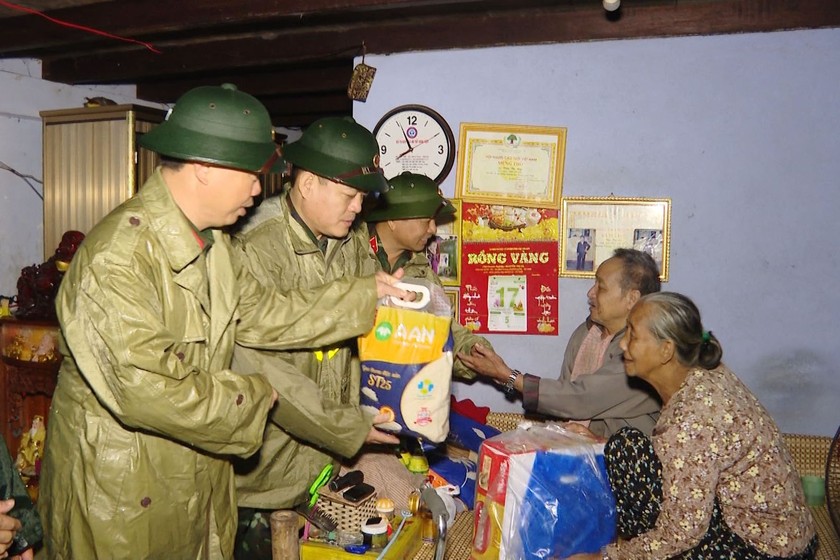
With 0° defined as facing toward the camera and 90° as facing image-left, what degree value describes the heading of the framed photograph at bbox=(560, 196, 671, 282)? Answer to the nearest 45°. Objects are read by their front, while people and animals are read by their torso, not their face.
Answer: approximately 0°

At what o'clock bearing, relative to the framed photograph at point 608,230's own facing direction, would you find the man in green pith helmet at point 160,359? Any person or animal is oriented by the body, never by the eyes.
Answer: The man in green pith helmet is roughly at 1 o'clock from the framed photograph.

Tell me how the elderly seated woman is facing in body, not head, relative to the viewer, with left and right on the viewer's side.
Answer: facing to the left of the viewer

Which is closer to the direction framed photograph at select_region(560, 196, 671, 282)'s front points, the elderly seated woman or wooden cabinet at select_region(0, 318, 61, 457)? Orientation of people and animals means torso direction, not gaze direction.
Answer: the elderly seated woman

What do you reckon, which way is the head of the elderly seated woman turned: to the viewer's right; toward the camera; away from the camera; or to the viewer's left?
to the viewer's left

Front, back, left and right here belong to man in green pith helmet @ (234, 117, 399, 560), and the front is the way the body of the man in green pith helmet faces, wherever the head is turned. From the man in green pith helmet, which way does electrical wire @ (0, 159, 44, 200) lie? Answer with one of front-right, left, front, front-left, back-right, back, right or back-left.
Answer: back

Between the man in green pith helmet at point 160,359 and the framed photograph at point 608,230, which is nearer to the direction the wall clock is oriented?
the man in green pith helmet

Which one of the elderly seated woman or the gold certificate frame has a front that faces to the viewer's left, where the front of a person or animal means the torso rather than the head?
the elderly seated woman

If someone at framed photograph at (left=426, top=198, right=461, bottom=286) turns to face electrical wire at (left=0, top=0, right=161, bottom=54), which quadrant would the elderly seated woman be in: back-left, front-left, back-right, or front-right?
back-left
